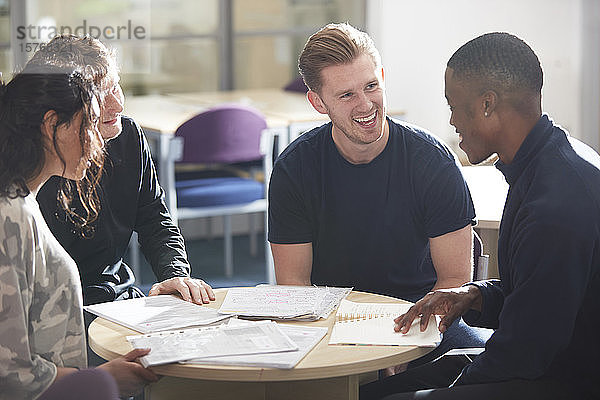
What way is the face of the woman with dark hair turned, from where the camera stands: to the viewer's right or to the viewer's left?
to the viewer's right

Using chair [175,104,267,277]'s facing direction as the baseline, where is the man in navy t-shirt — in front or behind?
in front

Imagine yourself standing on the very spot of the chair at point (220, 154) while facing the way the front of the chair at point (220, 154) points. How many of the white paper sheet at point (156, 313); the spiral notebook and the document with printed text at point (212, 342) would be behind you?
0

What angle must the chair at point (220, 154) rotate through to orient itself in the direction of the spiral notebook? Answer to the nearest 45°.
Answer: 0° — it already faces it

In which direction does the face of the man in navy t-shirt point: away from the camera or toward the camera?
toward the camera

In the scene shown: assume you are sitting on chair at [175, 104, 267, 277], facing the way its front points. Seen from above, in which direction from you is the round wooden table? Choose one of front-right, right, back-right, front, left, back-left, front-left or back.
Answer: front

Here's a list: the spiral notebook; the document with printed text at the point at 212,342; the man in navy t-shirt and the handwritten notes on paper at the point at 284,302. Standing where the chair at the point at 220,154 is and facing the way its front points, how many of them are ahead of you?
4

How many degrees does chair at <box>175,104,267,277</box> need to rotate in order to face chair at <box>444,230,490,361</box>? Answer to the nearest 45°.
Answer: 0° — it already faces it

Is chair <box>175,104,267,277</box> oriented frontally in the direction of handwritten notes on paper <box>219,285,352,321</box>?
yes

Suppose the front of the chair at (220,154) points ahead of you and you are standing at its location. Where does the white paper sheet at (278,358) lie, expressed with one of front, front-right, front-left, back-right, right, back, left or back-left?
front

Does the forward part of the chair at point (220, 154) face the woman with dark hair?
yes

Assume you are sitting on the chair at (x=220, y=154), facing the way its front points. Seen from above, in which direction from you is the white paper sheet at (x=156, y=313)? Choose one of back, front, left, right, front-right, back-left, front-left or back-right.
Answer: front

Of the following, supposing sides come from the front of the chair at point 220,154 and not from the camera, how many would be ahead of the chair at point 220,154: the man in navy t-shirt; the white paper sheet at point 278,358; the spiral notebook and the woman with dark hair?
4

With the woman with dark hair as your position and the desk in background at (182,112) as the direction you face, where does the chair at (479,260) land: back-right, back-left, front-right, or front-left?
front-right

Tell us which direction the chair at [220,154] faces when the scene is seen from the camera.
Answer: facing the viewer

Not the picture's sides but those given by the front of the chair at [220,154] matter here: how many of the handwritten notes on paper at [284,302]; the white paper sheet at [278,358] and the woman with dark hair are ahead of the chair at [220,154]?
3
